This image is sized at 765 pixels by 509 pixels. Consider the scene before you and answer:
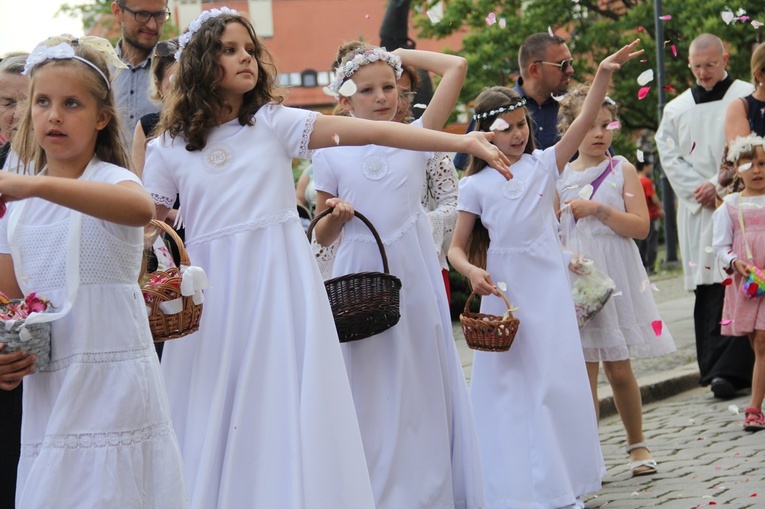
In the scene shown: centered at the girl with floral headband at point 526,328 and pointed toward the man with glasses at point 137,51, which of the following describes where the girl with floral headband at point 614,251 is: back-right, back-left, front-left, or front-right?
back-right

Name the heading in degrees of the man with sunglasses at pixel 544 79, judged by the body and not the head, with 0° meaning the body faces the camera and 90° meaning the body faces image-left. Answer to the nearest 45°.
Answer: approximately 315°

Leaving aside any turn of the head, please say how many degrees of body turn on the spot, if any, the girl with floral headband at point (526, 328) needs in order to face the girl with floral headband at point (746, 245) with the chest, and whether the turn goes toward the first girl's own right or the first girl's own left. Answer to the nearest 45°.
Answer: approximately 135° to the first girl's own left
